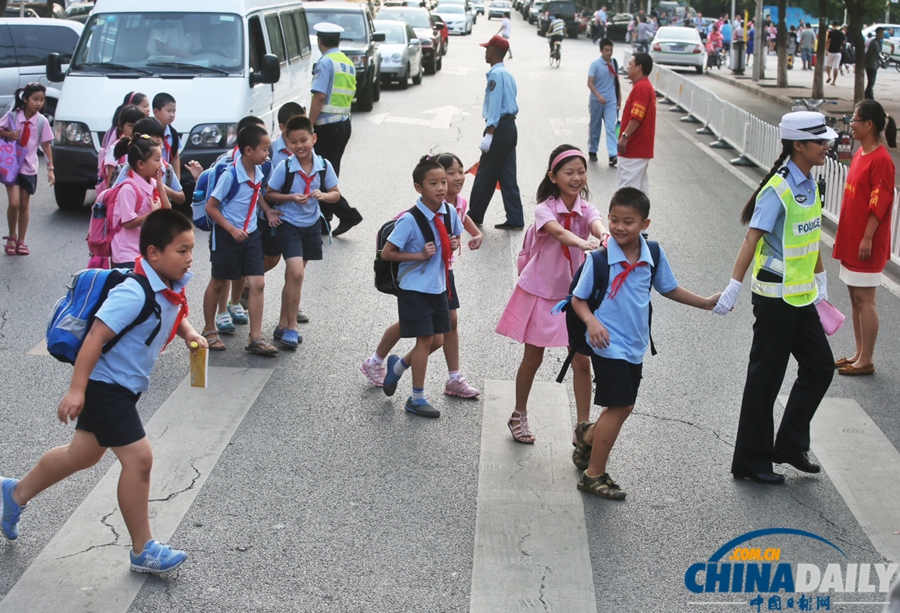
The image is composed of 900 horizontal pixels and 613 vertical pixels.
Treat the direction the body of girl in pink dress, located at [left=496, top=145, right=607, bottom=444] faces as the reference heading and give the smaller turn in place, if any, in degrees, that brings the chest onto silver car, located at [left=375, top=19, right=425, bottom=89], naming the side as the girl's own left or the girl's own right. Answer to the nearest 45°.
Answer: approximately 135° to the girl's own left

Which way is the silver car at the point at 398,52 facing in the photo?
toward the camera

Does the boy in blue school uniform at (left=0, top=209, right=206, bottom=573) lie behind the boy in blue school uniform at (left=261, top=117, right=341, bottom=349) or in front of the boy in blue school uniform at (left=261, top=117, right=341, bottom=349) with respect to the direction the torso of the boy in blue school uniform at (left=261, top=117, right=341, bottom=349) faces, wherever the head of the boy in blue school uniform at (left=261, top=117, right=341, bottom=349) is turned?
in front

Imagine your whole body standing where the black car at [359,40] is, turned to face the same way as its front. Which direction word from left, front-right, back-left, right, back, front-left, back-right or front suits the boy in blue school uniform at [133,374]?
front

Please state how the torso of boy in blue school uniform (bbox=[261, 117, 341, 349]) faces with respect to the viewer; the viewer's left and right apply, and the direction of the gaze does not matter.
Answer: facing the viewer

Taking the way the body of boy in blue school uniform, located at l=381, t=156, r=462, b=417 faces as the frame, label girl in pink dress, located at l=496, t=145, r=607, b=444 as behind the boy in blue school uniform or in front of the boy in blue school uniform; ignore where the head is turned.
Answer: in front
